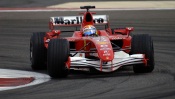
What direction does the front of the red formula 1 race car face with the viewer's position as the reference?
facing the viewer
